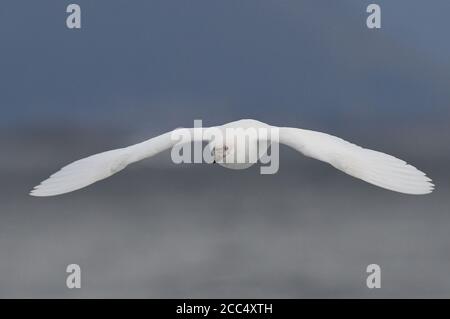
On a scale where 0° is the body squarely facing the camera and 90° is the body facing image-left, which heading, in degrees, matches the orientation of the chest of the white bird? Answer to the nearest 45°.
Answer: approximately 0°
